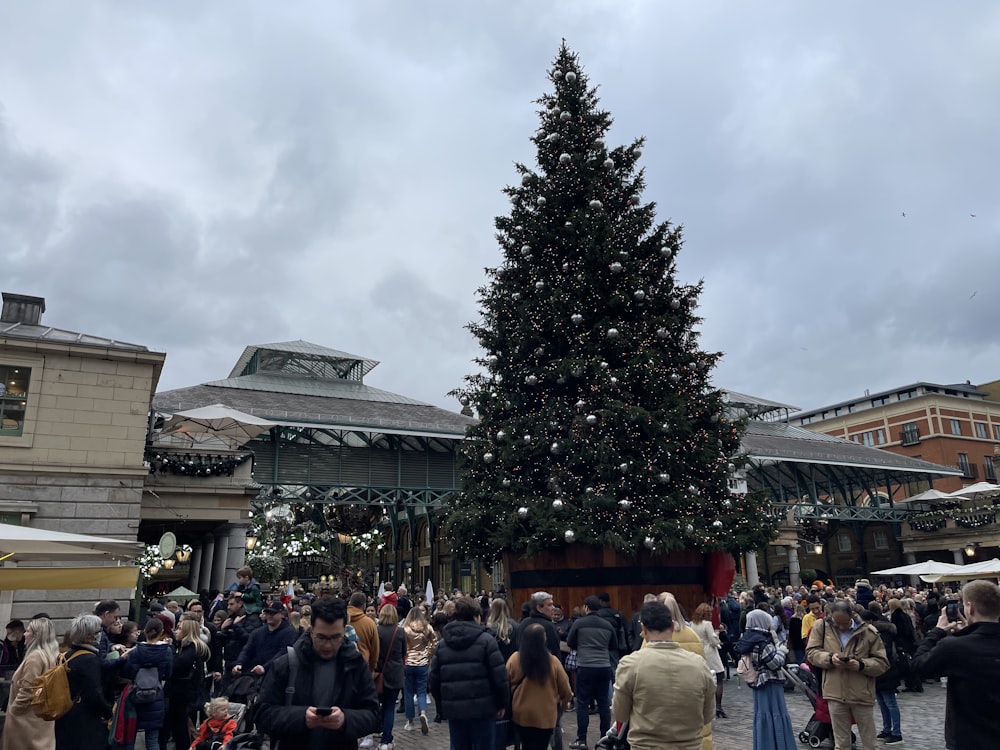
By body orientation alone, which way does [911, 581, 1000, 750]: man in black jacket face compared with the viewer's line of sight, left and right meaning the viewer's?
facing away from the viewer and to the left of the viewer

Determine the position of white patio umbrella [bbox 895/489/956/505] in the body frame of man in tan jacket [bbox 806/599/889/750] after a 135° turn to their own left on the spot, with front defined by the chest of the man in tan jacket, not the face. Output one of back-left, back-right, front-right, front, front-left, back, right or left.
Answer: front-left

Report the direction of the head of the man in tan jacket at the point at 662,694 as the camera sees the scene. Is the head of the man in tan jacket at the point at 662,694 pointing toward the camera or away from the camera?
away from the camera

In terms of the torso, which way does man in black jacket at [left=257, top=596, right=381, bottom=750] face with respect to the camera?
toward the camera

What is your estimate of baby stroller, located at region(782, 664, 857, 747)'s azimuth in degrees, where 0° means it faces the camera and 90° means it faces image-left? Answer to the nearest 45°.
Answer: approximately 270°

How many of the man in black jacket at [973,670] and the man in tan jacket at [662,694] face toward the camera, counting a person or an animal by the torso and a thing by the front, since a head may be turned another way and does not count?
0

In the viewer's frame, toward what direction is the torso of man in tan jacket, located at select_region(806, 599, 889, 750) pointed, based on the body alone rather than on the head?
toward the camera

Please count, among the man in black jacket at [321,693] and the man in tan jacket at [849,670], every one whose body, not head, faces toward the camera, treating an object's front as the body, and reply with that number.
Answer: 2

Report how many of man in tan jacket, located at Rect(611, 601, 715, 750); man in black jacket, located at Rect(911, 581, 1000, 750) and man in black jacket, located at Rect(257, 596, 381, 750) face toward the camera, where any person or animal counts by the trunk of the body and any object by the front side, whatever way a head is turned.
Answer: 1

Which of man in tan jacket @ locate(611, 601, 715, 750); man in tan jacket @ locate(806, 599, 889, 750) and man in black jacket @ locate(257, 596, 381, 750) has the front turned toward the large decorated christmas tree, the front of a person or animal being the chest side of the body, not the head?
man in tan jacket @ locate(611, 601, 715, 750)

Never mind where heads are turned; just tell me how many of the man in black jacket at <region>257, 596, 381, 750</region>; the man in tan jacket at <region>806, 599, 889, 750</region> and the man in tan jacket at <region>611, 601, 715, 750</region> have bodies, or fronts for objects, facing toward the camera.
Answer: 2

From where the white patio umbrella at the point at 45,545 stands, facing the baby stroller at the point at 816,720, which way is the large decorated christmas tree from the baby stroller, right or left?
left

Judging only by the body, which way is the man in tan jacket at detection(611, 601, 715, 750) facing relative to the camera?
away from the camera

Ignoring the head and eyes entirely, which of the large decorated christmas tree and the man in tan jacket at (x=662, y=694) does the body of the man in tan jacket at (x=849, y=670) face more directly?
the man in tan jacket
